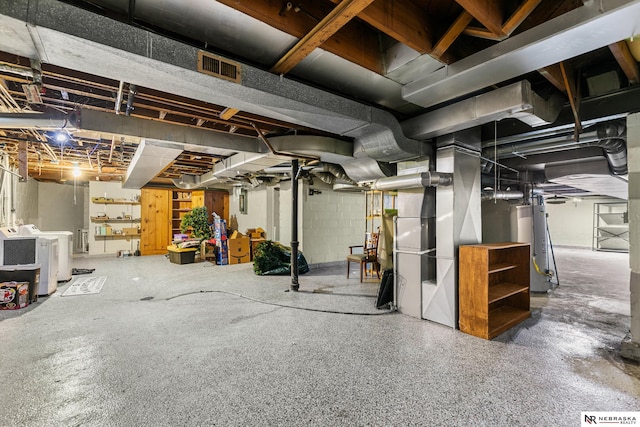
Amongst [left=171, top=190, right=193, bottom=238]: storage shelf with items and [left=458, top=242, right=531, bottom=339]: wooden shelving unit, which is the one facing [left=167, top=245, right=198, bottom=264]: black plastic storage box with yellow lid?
the storage shelf with items

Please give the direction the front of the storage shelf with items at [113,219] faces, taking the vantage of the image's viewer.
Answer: facing the viewer

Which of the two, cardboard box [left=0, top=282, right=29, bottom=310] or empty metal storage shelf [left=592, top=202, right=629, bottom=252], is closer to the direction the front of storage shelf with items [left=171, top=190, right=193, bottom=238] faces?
the cardboard box

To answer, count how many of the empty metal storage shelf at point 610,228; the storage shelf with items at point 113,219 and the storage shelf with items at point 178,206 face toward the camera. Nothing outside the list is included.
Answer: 3

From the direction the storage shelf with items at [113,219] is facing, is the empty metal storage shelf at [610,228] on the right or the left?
on its left

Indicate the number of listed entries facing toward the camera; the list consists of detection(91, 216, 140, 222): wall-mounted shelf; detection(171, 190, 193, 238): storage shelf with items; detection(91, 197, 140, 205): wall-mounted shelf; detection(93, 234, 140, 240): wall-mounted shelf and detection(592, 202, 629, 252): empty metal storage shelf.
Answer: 5

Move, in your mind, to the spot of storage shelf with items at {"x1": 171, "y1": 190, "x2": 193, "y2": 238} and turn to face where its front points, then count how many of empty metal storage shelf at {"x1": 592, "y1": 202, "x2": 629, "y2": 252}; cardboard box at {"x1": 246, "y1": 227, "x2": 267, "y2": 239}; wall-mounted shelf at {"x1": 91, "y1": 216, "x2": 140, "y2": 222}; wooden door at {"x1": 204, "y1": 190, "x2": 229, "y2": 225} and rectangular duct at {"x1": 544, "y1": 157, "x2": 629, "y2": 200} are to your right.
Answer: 1

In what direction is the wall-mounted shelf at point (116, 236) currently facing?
toward the camera

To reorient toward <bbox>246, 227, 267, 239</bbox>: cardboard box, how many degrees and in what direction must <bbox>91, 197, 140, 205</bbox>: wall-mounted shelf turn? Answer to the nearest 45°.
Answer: approximately 45° to its left

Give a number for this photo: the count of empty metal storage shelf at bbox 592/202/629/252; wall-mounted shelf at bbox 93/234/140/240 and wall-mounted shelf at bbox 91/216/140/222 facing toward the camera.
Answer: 3

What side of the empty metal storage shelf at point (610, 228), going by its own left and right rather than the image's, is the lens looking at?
front

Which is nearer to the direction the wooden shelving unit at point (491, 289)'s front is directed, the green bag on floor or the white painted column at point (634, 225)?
the white painted column

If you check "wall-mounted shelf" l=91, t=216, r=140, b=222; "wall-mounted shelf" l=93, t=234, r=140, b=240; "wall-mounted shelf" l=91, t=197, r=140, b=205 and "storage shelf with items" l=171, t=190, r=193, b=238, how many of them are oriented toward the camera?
4

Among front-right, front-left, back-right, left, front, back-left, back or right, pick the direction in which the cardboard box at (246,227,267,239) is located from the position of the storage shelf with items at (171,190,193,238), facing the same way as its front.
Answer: front-left

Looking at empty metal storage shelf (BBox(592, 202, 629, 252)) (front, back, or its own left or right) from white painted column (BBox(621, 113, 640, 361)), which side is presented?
front
